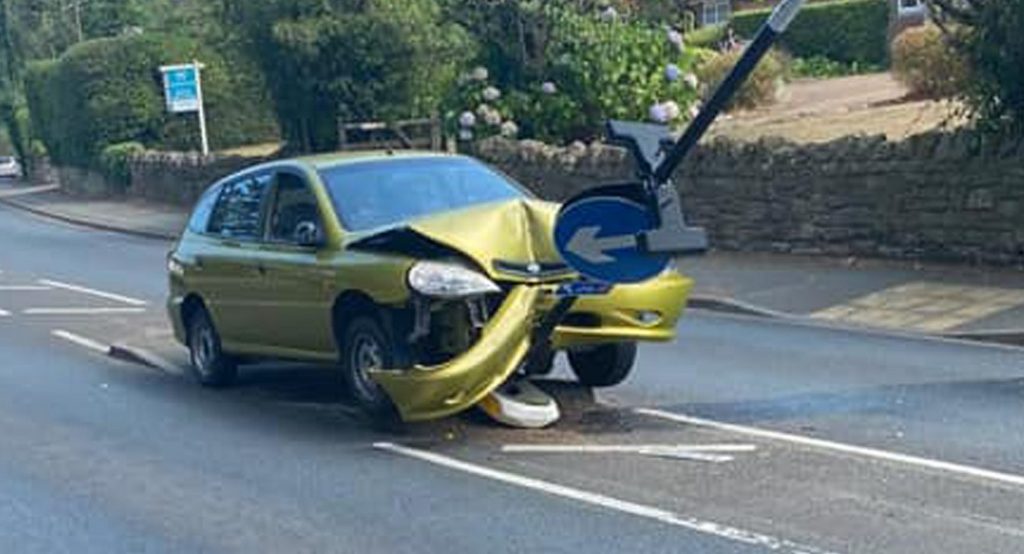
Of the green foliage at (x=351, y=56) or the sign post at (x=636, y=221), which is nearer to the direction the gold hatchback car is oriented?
the sign post

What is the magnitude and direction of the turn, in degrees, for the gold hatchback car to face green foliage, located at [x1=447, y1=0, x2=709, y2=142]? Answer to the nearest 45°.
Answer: approximately 135° to its left

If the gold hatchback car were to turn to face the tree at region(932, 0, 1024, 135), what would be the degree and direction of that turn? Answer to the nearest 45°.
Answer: approximately 90° to its left

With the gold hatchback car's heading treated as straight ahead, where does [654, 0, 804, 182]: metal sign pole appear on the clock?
The metal sign pole is roughly at 11 o'clock from the gold hatchback car.

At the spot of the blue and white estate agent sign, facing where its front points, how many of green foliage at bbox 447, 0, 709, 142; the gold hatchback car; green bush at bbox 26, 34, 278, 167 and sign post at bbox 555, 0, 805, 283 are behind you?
1

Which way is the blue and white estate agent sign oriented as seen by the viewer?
toward the camera

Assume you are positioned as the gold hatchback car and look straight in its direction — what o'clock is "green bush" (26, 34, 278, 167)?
The green bush is roughly at 7 o'clock from the gold hatchback car.

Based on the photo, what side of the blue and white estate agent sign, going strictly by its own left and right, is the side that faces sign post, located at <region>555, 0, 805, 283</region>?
front

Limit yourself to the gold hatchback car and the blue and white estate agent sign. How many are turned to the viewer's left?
0

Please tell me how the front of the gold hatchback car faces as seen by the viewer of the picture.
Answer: facing the viewer and to the right of the viewer

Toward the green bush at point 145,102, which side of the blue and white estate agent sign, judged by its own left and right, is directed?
back

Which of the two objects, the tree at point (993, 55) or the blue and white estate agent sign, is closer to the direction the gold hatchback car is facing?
the tree

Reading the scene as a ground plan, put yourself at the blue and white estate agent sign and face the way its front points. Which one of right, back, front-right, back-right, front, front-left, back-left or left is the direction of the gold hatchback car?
front
